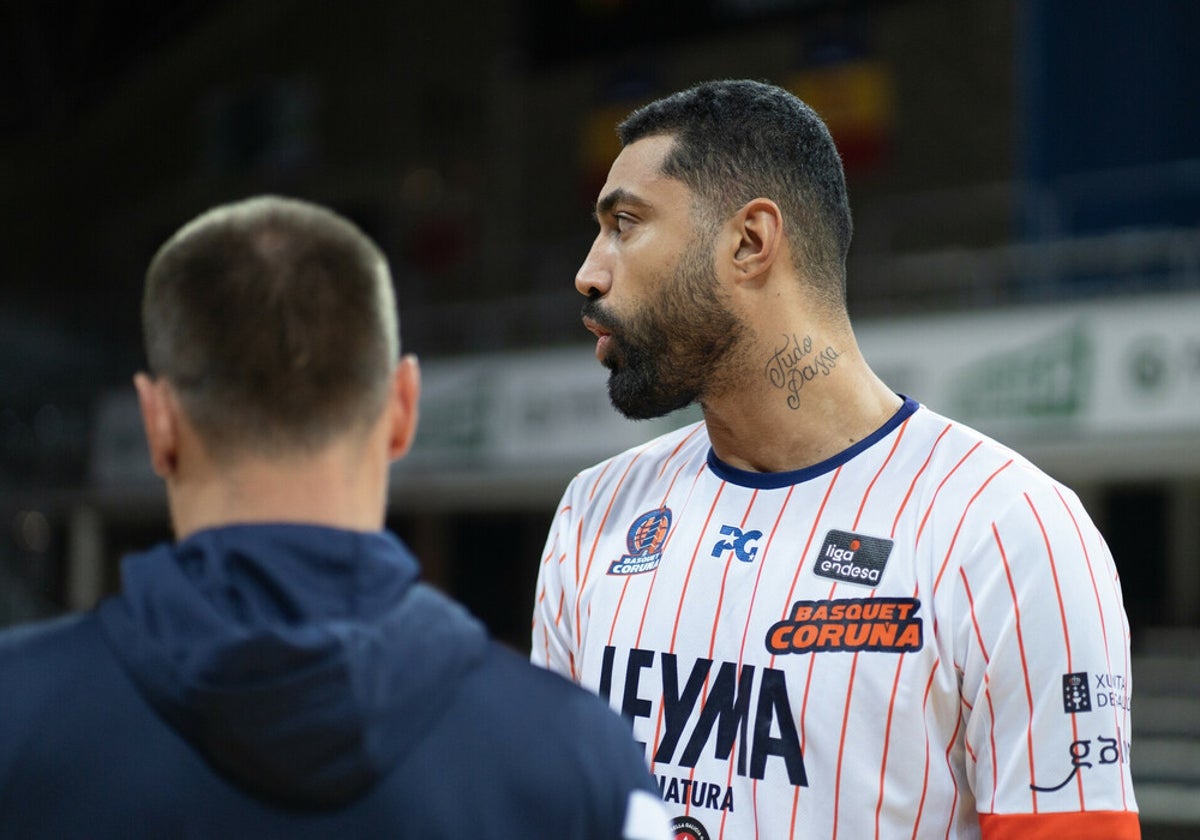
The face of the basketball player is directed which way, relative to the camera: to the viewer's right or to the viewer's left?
to the viewer's left

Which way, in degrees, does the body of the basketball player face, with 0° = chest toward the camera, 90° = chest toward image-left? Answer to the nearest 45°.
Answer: approximately 45°
